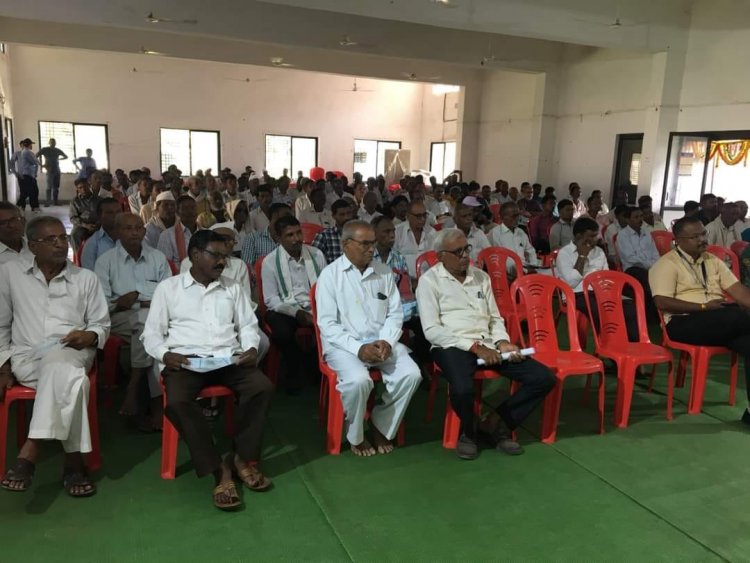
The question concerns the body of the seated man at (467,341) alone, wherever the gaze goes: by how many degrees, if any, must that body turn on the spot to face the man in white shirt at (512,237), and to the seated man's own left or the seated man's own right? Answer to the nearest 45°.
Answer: approximately 135° to the seated man's own left

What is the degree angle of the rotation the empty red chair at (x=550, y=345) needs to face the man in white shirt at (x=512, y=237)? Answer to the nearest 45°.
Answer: approximately 135° to its left

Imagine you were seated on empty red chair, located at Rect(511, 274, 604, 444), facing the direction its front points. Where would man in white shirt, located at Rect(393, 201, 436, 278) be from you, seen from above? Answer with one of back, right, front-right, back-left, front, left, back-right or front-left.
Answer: back

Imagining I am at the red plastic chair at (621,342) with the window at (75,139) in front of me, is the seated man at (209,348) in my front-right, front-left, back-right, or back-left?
front-left

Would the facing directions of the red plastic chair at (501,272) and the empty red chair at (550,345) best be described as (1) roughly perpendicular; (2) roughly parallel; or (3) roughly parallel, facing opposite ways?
roughly parallel

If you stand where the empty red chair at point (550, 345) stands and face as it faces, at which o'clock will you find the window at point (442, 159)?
The window is roughly at 7 o'clock from the empty red chair.

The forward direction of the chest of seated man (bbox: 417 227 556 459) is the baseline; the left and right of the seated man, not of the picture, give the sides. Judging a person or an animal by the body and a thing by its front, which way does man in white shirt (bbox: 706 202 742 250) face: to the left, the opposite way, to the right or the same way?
the same way

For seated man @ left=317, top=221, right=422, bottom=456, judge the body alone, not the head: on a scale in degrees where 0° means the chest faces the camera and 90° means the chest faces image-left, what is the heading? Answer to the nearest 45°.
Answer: approximately 315°

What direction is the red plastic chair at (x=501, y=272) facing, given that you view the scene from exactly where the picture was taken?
facing the viewer and to the right of the viewer

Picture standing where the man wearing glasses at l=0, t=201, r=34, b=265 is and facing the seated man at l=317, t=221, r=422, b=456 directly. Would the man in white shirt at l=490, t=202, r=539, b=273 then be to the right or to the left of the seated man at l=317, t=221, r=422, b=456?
left

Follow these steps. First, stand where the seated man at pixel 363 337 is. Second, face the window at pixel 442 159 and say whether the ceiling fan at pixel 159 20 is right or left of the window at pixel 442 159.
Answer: left

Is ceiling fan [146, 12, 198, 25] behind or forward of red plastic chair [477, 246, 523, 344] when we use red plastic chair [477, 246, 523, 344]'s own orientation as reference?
behind

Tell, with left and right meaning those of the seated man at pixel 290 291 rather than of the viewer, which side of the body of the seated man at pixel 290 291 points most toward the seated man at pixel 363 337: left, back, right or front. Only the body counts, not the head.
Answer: front

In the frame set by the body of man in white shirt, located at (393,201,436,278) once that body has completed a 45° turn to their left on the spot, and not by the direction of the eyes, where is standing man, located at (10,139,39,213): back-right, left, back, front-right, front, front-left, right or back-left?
back-left

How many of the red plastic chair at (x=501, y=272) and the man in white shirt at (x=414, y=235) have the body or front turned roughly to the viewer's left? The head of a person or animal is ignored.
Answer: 0

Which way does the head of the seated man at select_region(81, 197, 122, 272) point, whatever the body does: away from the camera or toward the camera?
toward the camera

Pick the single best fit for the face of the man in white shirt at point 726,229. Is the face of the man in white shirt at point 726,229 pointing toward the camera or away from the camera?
toward the camera

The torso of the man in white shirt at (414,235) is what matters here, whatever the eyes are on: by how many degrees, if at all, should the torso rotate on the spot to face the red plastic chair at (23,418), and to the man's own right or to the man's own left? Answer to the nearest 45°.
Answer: approximately 90° to the man's own right

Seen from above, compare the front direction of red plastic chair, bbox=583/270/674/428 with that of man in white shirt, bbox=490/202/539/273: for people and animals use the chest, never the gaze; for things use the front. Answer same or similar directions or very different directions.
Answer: same or similar directions

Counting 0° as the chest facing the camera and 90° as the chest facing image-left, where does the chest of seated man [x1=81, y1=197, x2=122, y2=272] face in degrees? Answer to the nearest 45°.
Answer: approximately 315°

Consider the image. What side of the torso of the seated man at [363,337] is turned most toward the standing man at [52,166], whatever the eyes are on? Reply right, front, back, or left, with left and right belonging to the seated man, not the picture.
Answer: back

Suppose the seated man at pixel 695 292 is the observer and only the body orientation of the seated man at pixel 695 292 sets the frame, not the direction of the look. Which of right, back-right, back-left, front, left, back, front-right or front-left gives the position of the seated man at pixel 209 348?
right
